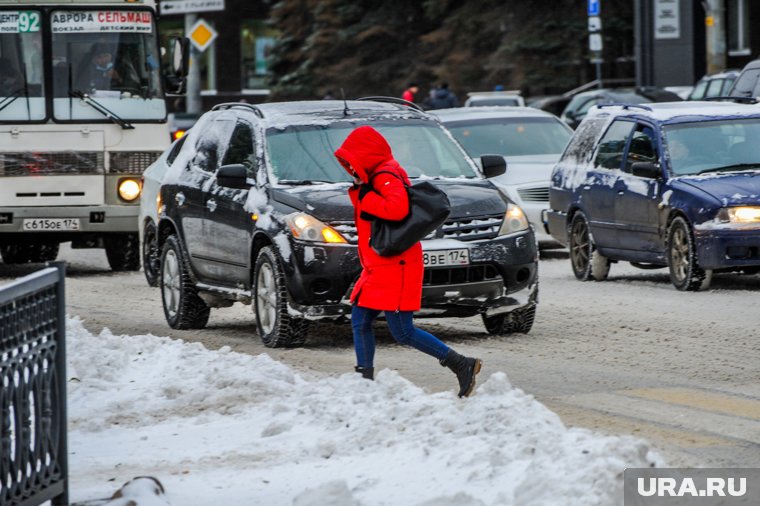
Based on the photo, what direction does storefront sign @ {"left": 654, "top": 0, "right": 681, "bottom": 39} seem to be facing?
toward the camera

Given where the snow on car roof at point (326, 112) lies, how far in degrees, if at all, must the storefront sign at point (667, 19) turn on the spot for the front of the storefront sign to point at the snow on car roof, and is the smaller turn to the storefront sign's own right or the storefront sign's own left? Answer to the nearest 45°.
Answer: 0° — it already faces it

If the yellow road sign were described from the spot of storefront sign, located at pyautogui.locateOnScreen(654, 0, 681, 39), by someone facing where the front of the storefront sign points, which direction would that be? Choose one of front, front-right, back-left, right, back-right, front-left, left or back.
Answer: front-right

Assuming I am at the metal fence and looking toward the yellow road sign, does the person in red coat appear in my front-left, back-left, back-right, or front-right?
front-right

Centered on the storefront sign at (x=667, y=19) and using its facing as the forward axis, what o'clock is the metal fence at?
The metal fence is roughly at 12 o'clock from the storefront sign.

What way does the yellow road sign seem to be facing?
toward the camera

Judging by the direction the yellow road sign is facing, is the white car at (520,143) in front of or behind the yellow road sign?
in front

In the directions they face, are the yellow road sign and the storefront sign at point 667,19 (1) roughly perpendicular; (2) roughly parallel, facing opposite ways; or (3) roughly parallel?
roughly parallel

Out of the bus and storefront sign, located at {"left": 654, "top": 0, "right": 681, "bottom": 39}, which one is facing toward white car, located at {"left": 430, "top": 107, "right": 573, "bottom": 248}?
the storefront sign

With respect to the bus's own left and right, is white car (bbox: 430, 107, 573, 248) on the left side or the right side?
on its left

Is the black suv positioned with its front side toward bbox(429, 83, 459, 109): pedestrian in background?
no

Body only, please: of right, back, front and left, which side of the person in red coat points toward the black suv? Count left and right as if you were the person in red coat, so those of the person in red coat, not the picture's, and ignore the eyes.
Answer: right

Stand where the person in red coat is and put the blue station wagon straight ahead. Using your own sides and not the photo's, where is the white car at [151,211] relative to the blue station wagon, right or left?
left

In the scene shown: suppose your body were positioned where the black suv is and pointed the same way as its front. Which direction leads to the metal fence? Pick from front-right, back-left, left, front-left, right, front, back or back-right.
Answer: front-right
